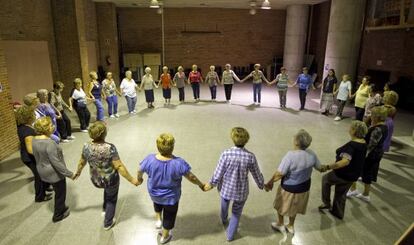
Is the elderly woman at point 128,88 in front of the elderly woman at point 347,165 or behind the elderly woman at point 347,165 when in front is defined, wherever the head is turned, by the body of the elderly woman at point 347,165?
in front

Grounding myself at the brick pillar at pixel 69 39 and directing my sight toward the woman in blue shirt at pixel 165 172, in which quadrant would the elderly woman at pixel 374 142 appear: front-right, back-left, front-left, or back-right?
front-left

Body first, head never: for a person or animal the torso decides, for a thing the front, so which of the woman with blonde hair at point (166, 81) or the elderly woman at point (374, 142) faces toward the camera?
the woman with blonde hair

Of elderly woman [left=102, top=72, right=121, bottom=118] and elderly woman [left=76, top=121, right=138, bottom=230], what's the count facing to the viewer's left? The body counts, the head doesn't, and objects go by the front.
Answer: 0

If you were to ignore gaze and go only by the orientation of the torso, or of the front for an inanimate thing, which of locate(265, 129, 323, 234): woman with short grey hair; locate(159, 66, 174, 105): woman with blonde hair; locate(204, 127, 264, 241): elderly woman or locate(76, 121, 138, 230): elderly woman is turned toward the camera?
the woman with blonde hair

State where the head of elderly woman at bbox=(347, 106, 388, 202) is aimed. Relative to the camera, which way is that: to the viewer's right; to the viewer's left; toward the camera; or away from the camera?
to the viewer's left

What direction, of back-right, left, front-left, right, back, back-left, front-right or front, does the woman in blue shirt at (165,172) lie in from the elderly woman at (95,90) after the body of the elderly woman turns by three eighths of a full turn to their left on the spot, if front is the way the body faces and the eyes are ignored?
back

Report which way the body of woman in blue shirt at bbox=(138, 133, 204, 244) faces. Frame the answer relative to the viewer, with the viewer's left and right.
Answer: facing away from the viewer

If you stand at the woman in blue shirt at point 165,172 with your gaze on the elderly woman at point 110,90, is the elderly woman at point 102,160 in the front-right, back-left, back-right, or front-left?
front-left

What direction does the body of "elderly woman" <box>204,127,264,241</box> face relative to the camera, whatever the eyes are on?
away from the camera

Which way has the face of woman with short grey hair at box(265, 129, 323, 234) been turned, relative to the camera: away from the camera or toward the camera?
away from the camera

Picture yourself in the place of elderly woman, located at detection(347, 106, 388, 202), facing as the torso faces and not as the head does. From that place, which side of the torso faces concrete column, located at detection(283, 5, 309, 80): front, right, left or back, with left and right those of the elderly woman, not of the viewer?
right

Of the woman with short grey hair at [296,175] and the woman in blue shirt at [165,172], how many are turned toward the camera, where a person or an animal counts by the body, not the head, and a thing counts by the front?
0

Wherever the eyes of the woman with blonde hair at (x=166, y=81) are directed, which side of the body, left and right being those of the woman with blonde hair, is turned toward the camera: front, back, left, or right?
front

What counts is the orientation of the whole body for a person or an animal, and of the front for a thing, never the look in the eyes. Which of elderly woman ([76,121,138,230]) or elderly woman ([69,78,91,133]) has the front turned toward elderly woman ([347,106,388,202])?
elderly woman ([69,78,91,133])

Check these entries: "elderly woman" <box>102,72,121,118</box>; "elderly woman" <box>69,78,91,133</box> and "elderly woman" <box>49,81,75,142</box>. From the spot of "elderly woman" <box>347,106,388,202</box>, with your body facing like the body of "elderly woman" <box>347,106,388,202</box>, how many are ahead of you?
3

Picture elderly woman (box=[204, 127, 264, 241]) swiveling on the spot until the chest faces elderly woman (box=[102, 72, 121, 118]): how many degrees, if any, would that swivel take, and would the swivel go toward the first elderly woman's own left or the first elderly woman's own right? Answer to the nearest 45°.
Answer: approximately 45° to the first elderly woman's own left

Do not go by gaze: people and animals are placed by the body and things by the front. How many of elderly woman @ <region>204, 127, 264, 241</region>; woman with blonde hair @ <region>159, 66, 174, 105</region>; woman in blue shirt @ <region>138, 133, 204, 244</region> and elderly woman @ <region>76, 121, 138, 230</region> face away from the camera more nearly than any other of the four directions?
3
